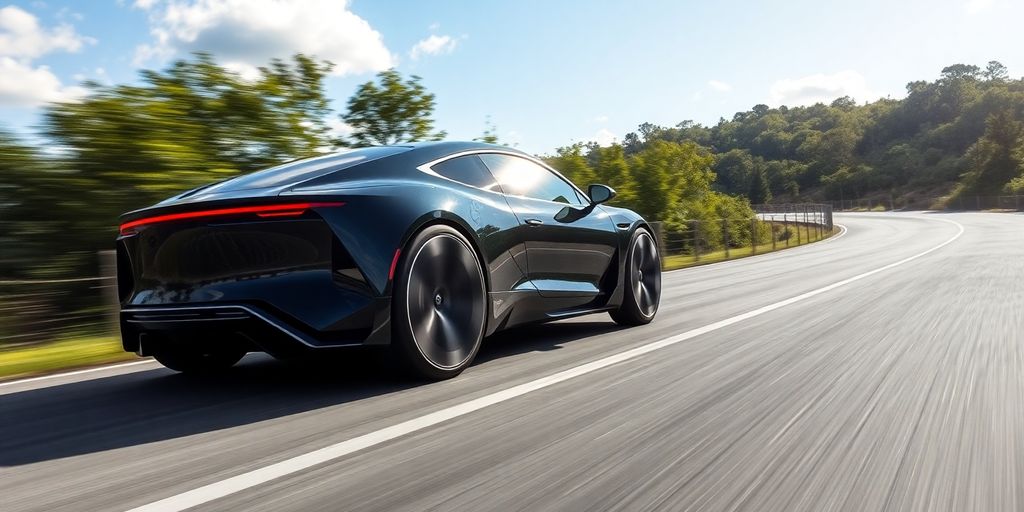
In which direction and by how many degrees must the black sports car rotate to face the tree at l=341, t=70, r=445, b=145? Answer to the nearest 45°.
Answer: approximately 45° to its left

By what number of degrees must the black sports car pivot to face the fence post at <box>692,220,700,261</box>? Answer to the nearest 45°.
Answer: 0° — it already faces it

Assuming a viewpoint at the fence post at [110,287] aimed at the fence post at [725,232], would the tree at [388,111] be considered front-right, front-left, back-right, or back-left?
front-left

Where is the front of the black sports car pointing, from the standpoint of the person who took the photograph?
facing away from the viewer and to the right of the viewer

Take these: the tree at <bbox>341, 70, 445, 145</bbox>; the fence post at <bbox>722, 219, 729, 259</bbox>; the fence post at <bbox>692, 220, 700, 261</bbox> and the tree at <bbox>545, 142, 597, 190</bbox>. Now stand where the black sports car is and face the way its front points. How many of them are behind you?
0

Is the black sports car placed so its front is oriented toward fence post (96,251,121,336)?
no

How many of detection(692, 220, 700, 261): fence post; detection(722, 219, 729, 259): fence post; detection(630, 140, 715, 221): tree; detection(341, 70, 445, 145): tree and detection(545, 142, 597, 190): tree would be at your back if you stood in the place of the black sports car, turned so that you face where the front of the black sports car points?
0

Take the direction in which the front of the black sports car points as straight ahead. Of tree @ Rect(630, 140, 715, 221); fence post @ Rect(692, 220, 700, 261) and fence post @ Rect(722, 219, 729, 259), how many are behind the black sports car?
0

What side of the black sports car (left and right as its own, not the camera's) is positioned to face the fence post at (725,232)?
front

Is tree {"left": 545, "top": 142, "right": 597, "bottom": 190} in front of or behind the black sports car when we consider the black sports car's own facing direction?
in front
